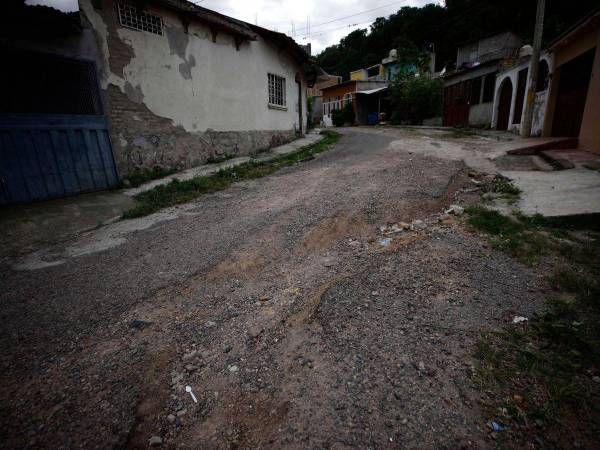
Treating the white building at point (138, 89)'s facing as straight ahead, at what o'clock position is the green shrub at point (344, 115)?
The green shrub is roughly at 9 o'clock from the white building.

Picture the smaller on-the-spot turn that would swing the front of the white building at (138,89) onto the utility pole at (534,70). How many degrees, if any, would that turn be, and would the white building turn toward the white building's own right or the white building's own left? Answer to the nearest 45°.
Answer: approximately 45° to the white building's own left

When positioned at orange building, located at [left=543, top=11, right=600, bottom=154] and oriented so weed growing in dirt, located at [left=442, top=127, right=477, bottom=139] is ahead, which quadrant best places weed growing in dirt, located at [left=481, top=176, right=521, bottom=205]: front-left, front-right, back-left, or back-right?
back-left

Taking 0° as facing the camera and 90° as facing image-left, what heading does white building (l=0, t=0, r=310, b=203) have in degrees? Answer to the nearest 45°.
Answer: approximately 315°

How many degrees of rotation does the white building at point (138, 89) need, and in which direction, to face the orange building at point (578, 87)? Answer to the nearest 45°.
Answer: approximately 45° to its left

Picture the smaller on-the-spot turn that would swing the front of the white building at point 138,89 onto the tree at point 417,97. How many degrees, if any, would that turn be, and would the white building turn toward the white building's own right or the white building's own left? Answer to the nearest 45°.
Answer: approximately 90° to the white building's own left

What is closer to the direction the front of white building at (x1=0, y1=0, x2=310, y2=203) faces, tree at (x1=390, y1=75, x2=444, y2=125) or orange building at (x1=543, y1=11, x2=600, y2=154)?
the orange building

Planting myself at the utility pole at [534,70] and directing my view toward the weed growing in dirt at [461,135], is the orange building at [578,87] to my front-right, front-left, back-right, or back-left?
back-left
